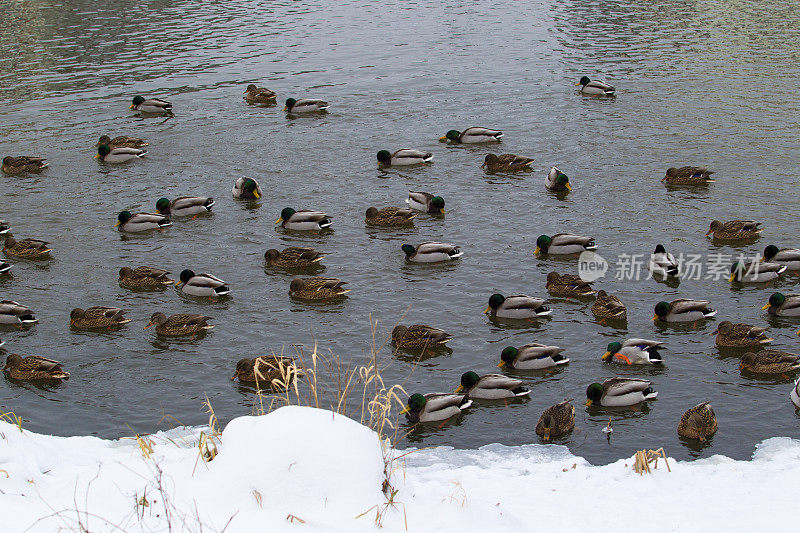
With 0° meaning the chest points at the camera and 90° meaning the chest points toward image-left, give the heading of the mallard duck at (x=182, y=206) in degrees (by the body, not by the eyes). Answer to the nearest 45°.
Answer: approximately 90°

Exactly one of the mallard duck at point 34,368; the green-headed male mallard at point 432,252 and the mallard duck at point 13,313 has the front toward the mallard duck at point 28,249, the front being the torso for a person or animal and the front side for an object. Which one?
the green-headed male mallard

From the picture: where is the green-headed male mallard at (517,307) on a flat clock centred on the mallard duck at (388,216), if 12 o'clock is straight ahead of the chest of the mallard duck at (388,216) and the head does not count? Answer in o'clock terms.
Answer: the green-headed male mallard at (517,307) is roughly at 8 o'clock from the mallard duck at (388,216).

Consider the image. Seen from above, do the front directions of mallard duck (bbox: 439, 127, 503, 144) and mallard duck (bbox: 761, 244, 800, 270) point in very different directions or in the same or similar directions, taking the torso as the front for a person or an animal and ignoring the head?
same or similar directions

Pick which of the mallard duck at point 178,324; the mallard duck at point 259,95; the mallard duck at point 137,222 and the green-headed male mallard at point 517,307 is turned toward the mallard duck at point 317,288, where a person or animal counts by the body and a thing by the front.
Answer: the green-headed male mallard

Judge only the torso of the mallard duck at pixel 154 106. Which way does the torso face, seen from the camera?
to the viewer's left

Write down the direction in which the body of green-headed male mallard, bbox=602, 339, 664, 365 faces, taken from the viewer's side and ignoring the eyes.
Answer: to the viewer's left

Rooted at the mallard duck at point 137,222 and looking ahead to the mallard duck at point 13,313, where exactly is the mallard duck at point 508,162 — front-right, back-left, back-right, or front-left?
back-left

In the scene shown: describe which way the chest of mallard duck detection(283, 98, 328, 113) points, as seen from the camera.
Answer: to the viewer's left

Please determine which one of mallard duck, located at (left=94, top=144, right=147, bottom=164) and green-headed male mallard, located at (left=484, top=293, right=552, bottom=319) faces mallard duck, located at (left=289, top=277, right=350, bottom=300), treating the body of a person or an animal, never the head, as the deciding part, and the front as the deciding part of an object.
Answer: the green-headed male mallard

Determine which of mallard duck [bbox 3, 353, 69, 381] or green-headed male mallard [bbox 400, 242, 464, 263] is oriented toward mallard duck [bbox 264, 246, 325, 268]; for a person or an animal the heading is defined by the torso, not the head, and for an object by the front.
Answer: the green-headed male mallard

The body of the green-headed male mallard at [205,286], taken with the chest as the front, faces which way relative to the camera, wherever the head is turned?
to the viewer's left
